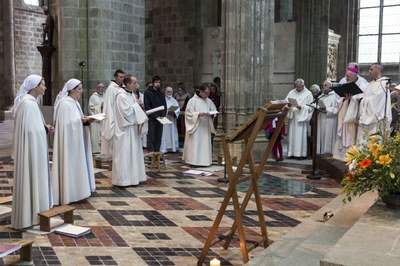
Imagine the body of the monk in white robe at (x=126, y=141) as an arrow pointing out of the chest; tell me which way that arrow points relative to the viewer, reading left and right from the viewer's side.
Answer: facing to the right of the viewer

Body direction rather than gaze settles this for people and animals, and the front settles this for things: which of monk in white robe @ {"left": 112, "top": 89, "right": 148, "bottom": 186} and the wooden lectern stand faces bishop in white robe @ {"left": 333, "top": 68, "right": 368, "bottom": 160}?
monk in white robe @ {"left": 112, "top": 89, "right": 148, "bottom": 186}

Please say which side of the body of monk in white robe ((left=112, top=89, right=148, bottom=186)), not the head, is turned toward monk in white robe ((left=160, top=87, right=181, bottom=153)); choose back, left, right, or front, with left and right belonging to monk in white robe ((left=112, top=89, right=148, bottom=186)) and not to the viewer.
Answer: left

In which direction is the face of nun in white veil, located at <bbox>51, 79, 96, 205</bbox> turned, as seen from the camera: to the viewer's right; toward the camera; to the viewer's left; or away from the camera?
to the viewer's right

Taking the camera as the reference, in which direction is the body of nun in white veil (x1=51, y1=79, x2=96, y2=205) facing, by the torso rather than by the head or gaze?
to the viewer's right

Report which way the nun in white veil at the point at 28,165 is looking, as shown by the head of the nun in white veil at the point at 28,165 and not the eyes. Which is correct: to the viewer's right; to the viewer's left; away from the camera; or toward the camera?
to the viewer's right

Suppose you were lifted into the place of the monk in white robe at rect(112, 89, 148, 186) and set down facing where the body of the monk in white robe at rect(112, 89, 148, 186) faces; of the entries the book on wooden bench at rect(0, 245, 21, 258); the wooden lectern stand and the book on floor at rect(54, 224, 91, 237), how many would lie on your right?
3

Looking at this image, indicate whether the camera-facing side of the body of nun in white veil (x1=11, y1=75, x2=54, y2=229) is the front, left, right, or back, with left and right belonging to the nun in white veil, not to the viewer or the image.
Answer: right
